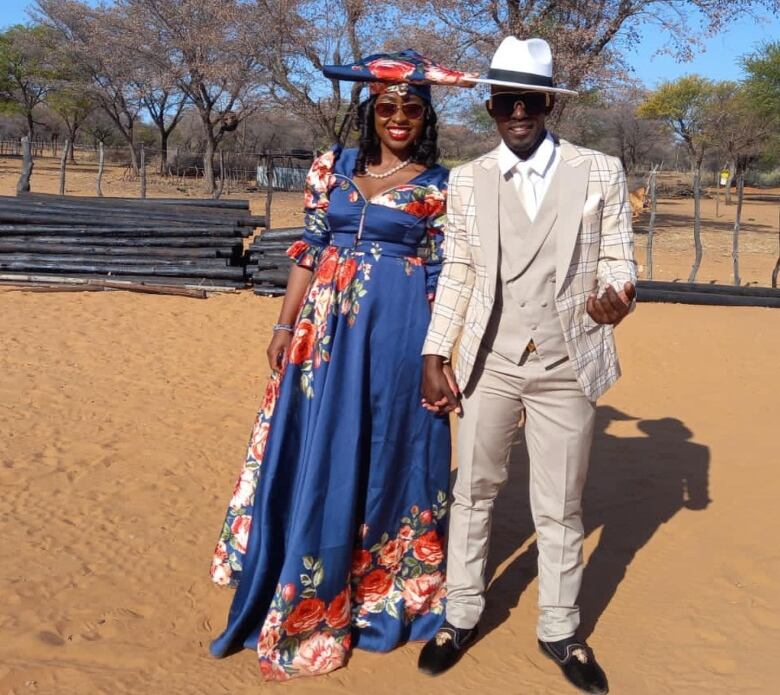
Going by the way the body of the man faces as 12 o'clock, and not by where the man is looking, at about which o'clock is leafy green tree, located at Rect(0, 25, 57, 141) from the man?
The leafy green tree is roughly at 5 o'clock from the man.

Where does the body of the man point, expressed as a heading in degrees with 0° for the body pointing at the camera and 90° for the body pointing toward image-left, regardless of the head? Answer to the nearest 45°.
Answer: approximately 0°

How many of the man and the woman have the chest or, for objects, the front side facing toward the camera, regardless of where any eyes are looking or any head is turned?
2

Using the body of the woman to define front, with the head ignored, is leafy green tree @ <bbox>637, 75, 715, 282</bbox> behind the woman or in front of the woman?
behind

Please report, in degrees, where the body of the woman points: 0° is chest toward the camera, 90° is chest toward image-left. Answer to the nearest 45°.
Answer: approximately 0°

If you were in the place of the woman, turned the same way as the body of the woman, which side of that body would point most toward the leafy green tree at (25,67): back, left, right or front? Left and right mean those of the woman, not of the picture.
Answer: back

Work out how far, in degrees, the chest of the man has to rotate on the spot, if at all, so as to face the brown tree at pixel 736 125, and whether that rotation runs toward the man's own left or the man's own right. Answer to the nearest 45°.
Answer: approximately 180°
